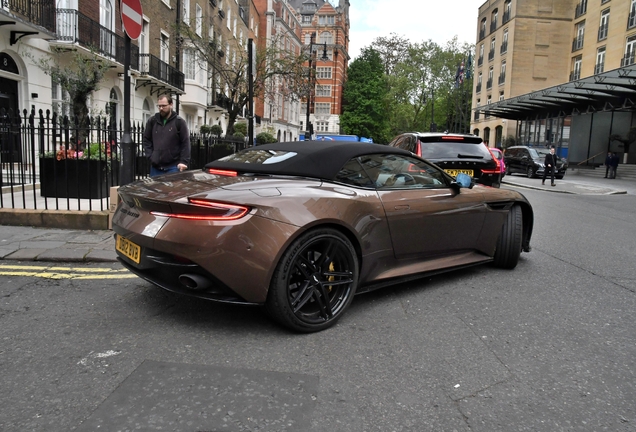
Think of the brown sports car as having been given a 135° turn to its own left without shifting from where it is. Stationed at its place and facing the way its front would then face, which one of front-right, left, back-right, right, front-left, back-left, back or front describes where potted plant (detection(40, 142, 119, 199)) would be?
front-right

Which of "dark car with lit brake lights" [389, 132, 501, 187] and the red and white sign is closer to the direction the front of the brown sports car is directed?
the dark car with lit brake lights

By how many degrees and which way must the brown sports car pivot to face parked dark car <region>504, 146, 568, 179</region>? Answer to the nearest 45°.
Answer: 0° — it already faces it

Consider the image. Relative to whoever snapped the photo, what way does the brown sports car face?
facing away from the viewer and to the right of the viewer

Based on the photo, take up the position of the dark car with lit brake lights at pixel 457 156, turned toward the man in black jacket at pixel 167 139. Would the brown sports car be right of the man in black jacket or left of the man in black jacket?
left

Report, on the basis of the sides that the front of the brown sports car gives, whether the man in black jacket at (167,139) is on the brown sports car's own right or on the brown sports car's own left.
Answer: on the brown sports car's own left

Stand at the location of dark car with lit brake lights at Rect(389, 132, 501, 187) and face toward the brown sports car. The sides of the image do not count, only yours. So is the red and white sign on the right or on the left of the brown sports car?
right

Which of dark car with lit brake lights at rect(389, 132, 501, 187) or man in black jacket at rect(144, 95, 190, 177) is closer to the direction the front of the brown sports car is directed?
the dark car with lit brake lights

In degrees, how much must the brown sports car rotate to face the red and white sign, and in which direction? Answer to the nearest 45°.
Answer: approximately 90° to its left

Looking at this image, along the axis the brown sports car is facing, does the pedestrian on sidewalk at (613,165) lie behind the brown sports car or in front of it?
in front

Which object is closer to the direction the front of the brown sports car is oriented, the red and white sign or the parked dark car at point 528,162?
the parked dark car
